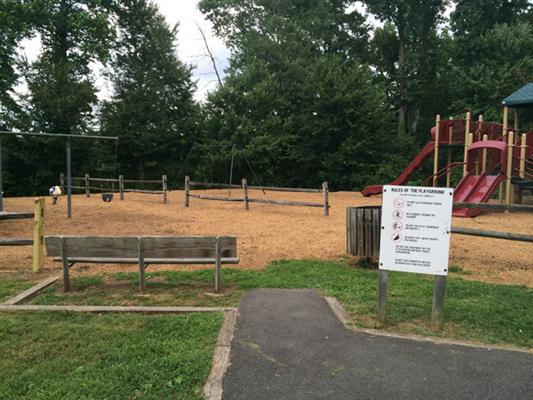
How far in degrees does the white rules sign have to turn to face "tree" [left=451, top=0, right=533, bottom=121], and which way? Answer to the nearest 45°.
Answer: approximately 180°

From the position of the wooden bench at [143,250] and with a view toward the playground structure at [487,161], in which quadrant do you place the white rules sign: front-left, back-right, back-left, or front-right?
front-right

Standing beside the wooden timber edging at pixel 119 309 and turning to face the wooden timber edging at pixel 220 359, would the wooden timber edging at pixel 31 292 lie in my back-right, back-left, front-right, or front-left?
back-right

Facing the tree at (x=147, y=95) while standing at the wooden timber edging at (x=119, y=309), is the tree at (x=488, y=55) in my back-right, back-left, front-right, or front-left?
front-right

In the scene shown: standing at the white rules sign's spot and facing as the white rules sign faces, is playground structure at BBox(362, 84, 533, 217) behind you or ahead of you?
behind

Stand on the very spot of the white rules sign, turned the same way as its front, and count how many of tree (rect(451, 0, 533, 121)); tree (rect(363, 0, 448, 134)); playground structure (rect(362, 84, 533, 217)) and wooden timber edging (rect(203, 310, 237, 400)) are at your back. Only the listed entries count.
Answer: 3

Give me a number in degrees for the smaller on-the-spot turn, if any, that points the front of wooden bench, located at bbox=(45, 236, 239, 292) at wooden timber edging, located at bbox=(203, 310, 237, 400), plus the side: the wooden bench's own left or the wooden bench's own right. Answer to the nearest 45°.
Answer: approximately 180°

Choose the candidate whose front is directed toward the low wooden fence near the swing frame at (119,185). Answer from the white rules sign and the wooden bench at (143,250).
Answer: the wooden bench

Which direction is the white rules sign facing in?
toward the camera

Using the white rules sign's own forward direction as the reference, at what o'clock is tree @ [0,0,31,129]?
The tree is roughly at 4 o'clock from the white rules sign.

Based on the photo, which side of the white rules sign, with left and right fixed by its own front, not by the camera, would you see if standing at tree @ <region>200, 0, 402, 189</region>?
back

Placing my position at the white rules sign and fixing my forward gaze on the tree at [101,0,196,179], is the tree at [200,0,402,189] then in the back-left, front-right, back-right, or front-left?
front-right

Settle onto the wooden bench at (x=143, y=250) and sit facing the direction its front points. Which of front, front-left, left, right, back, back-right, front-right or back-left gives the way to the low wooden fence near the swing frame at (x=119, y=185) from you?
front

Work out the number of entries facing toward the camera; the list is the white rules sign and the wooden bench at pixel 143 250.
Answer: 1

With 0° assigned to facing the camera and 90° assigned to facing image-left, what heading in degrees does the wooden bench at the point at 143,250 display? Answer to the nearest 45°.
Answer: approximately 180°
